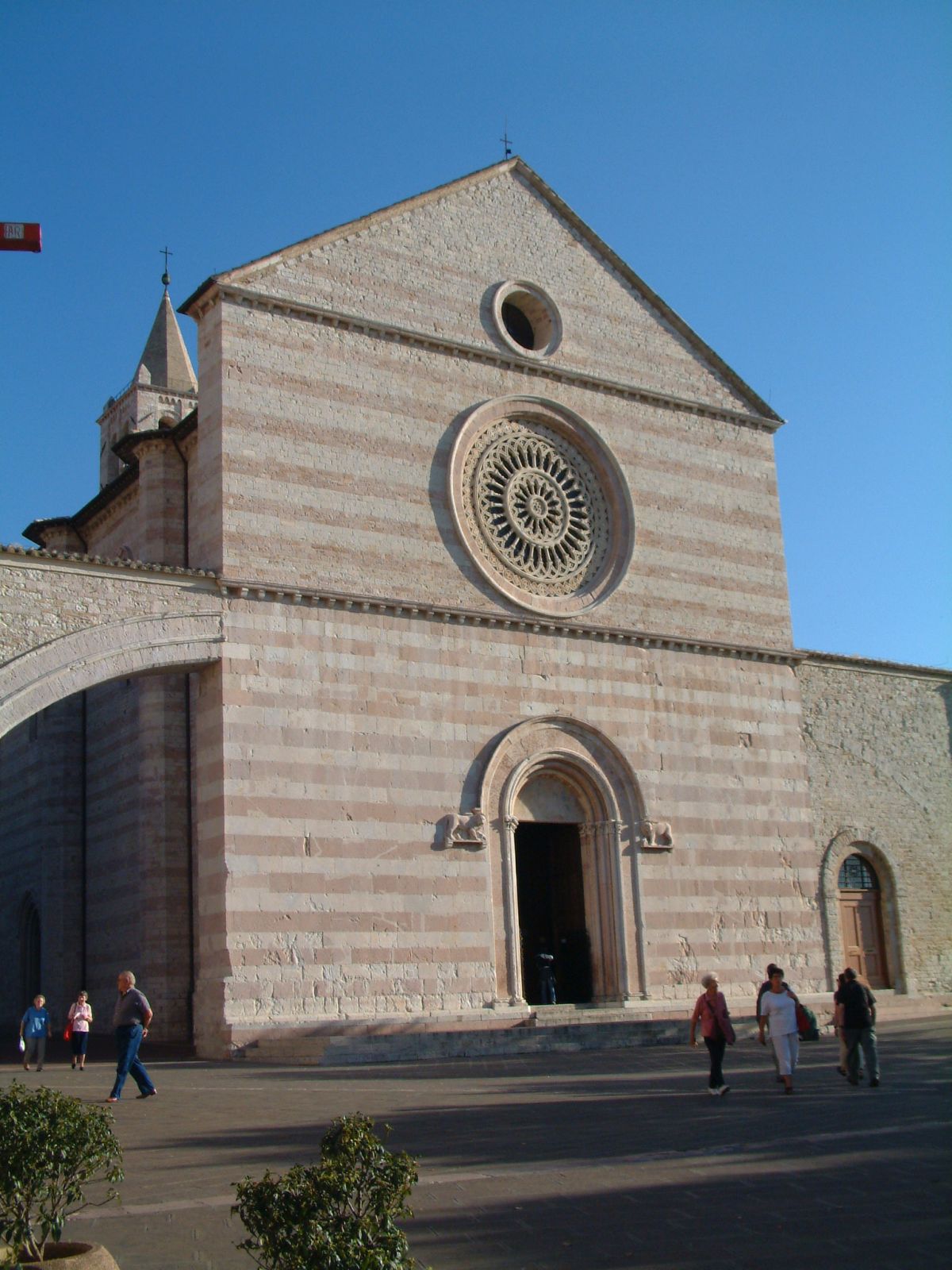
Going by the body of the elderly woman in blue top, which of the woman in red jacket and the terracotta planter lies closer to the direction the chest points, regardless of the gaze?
the terracotta planter

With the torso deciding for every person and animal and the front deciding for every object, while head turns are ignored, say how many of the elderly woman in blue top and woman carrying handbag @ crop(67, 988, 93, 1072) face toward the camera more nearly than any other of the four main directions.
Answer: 2

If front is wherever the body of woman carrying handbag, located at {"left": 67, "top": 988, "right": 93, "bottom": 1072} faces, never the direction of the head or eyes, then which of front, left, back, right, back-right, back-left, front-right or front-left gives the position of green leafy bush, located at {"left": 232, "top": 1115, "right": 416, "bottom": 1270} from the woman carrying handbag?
front

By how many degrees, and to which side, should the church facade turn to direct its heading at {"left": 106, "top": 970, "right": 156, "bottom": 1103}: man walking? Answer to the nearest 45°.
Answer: approximately 45° to its right

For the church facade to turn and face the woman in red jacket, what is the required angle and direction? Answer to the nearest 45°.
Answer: approximately 45° to its right

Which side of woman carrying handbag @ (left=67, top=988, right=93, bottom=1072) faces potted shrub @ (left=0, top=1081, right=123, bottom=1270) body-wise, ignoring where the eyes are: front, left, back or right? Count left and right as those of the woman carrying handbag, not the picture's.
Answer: front

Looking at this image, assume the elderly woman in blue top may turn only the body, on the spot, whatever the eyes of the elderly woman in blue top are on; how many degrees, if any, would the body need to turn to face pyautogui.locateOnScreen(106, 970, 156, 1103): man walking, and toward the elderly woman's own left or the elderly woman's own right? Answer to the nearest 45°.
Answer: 0° — they already face them

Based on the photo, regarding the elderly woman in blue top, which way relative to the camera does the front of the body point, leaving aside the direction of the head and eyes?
toward the camera

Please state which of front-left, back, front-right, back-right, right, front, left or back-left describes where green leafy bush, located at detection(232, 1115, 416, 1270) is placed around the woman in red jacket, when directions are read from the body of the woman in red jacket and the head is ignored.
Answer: front-right

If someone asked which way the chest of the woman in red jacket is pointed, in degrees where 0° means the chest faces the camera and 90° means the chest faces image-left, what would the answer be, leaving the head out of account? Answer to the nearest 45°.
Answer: approximately 315°
